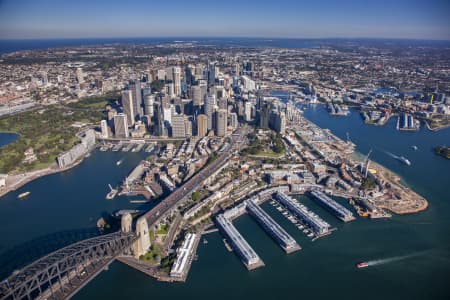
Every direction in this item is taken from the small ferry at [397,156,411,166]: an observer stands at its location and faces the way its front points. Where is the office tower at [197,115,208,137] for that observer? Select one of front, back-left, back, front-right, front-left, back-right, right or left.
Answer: back-right

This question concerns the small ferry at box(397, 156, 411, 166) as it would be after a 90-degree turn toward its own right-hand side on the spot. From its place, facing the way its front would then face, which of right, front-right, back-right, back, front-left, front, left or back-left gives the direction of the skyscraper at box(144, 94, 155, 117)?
front-right

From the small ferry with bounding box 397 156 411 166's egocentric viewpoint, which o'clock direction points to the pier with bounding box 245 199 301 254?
The pier is roughly at 2 o'clock from the small ferry.

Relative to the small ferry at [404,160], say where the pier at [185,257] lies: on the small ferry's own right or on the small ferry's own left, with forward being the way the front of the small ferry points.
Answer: on the small ferry's own right

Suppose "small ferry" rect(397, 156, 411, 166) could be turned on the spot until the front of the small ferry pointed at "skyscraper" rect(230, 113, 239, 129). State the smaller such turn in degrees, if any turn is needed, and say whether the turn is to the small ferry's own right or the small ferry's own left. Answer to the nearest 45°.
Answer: approximately 135° to the small ferry's own right

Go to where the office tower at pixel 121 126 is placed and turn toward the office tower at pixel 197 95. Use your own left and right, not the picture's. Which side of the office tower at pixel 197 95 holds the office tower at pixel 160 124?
right

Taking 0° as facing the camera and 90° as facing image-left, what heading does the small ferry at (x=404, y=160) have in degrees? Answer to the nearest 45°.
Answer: approximately 315°

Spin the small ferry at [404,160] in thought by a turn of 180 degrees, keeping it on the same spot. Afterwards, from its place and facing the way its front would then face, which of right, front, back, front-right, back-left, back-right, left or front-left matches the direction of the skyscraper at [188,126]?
front-left

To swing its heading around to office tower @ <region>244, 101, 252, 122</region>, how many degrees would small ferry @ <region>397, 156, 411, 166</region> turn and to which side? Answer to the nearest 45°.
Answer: approximately 135° to its right

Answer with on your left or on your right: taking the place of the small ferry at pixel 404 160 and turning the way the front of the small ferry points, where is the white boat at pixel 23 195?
on your right

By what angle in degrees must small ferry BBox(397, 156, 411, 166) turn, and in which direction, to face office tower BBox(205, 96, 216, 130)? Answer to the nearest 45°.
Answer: approximately 135° to its right
